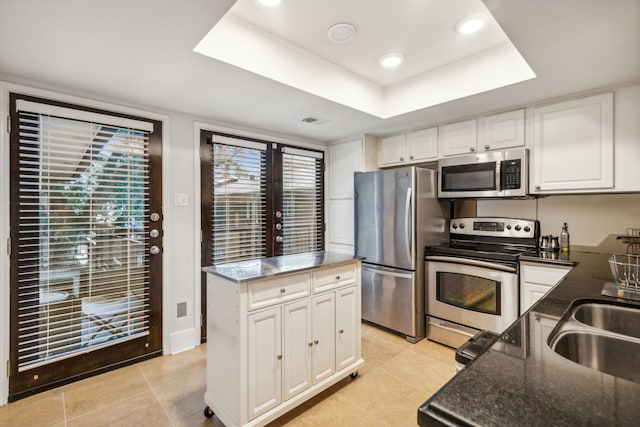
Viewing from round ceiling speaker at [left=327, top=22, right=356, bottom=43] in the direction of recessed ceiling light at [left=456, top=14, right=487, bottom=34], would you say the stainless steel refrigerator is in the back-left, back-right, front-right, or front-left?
front-left

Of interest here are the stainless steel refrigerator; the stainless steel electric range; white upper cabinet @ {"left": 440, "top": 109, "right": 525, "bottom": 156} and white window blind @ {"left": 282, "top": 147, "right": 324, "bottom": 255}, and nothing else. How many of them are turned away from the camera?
0

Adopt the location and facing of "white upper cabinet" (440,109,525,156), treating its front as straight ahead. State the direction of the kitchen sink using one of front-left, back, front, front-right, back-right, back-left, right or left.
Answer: front-left

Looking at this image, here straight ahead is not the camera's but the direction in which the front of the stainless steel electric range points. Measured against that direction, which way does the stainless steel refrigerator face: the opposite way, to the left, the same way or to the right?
the same way

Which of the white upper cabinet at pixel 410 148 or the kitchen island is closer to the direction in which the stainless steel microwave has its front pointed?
the kitchen island

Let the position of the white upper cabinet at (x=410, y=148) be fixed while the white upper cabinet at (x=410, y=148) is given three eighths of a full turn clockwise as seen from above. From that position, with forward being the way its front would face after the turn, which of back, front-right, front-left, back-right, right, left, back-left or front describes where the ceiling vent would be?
back-left

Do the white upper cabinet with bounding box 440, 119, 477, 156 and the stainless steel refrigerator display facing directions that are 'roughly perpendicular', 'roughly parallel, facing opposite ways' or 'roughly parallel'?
roughly parallel

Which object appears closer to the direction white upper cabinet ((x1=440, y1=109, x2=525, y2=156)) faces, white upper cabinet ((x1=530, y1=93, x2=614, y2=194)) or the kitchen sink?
the kitchen sink

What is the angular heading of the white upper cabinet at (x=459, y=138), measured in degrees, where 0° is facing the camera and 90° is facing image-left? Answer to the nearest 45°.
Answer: approximately 45°

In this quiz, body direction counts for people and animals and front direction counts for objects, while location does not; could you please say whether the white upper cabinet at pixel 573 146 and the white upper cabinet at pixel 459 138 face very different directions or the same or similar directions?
same or similar directions

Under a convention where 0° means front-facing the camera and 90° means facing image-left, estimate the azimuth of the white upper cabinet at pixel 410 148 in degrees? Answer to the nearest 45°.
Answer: approximately 45°

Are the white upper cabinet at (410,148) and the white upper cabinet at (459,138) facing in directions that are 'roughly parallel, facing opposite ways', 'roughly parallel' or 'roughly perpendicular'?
roughly parallel

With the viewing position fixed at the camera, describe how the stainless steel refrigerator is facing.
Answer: facing the viewer and to the left of the viewer

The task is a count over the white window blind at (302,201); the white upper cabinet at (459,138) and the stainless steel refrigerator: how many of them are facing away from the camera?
0

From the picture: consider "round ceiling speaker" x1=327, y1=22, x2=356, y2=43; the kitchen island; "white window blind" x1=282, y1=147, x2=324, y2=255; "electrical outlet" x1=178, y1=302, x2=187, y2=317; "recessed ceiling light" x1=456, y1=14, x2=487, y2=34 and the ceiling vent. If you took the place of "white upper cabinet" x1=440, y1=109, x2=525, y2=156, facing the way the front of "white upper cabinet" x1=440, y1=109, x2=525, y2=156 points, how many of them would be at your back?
0

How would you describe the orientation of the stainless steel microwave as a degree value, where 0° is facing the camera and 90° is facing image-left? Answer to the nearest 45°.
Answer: approximately 45°

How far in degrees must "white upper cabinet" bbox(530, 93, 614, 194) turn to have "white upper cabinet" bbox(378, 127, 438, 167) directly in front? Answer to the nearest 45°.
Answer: approximately 45° to its right

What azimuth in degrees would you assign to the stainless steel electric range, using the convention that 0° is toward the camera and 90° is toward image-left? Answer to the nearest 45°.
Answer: approximately 45°

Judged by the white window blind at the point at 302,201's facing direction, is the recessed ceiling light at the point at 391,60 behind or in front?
in front

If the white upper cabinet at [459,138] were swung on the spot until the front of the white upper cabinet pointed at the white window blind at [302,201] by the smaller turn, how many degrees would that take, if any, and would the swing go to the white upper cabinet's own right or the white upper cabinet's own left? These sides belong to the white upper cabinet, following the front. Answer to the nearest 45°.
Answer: approximately 45° to the white upper cabinet's own right
